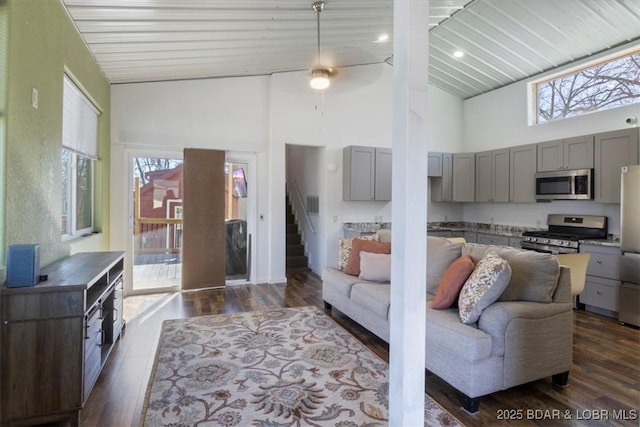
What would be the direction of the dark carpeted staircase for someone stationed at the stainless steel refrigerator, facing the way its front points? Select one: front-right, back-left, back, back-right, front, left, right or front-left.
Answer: front-right

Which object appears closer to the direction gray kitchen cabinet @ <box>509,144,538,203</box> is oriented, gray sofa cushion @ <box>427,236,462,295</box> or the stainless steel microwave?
the gray sofa cushion

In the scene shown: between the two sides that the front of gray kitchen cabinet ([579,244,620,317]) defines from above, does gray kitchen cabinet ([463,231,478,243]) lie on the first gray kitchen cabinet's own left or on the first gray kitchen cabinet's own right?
on the first gray kitchen cabinet's own right

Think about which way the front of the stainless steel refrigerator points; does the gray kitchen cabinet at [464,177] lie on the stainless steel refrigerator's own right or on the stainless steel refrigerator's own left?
on the stainless steel refrigerator's own right

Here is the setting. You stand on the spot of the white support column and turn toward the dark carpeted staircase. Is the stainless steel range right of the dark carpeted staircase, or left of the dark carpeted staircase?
right

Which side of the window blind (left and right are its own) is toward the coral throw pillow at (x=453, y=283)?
front

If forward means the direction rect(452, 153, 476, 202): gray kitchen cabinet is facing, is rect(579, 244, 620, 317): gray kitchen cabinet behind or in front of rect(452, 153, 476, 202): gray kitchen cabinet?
in front

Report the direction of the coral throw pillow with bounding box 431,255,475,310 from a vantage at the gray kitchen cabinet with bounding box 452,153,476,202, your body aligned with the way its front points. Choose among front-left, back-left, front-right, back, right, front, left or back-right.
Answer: front

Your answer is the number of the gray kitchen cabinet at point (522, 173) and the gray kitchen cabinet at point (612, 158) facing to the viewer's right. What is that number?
0

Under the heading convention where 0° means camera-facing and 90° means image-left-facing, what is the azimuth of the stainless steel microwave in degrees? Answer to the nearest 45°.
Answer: approximately 45°

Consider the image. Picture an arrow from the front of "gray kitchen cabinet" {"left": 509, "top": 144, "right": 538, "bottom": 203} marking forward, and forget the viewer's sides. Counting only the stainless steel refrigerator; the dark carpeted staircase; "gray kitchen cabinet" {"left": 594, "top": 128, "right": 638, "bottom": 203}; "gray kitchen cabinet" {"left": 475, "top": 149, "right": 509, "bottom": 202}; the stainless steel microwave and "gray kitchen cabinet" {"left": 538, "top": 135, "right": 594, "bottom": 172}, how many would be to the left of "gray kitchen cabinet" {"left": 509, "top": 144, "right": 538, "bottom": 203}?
4

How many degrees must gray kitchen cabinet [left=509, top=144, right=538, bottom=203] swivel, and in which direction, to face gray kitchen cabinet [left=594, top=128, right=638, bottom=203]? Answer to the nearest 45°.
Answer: approximately 90° to its left

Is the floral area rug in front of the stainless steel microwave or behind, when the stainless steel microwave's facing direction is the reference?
in front

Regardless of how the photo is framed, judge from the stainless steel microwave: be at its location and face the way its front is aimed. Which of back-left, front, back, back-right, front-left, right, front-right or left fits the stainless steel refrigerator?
left

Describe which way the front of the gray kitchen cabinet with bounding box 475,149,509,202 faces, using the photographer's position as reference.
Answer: facing the viewer and to the left of the viewer

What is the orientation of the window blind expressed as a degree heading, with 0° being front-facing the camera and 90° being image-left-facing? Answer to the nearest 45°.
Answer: approximately 315°
